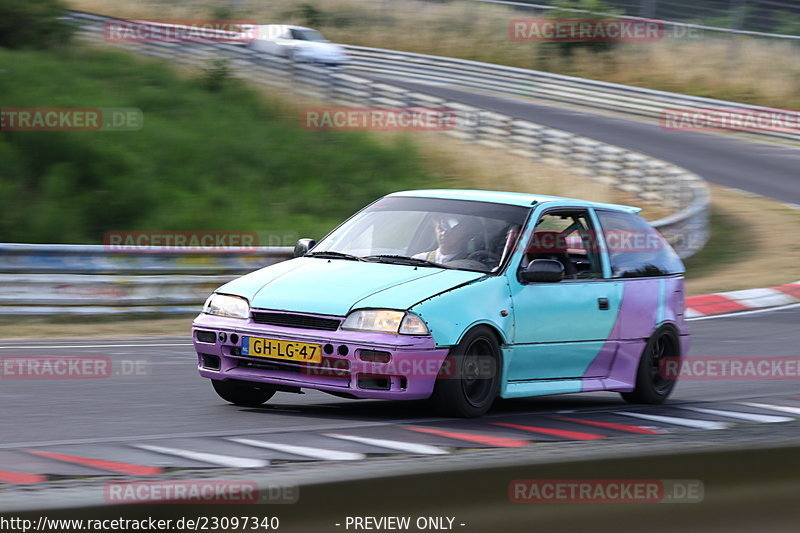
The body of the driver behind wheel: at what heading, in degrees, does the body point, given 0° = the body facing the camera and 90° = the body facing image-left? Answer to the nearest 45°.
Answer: approximately 45°

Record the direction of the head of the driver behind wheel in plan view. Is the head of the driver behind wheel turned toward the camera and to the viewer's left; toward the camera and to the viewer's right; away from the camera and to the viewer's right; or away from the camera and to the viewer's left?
toward the camera and to the viewer's left

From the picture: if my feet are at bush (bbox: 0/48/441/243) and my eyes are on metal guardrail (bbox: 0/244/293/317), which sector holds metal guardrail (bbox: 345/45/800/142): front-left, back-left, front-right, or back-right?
back-left

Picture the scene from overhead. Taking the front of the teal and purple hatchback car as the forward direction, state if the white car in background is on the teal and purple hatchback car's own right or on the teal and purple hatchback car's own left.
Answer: on the teal and purple hatchback car's own right

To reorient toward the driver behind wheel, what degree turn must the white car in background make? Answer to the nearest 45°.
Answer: approximately 45° to its right

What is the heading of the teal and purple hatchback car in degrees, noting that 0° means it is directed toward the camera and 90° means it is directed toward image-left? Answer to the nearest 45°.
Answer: approximately 45°

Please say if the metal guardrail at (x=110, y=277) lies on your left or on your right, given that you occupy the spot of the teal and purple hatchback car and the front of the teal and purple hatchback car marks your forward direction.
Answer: on your right

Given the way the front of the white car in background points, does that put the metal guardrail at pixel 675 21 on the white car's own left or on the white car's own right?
on the white car's own left

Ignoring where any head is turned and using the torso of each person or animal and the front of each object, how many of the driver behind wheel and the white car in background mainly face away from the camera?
0

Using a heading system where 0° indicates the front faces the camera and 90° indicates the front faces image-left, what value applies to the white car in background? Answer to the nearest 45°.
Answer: approximately 315°

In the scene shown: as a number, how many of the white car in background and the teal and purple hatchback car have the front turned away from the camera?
0

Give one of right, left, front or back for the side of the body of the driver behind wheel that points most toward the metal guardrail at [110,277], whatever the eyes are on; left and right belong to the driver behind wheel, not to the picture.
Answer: right

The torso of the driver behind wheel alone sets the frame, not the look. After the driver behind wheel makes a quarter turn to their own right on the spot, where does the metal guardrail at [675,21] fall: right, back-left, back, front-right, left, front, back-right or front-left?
front-right

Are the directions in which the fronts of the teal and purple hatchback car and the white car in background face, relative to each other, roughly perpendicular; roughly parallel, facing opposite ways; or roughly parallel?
roughly perpendicular

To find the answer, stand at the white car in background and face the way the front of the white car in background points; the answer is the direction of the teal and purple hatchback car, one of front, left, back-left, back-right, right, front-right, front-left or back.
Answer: front-right

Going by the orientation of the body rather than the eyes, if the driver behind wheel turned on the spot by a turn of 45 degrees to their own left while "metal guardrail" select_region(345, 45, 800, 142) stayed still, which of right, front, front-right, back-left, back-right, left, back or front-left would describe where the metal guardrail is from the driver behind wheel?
back
